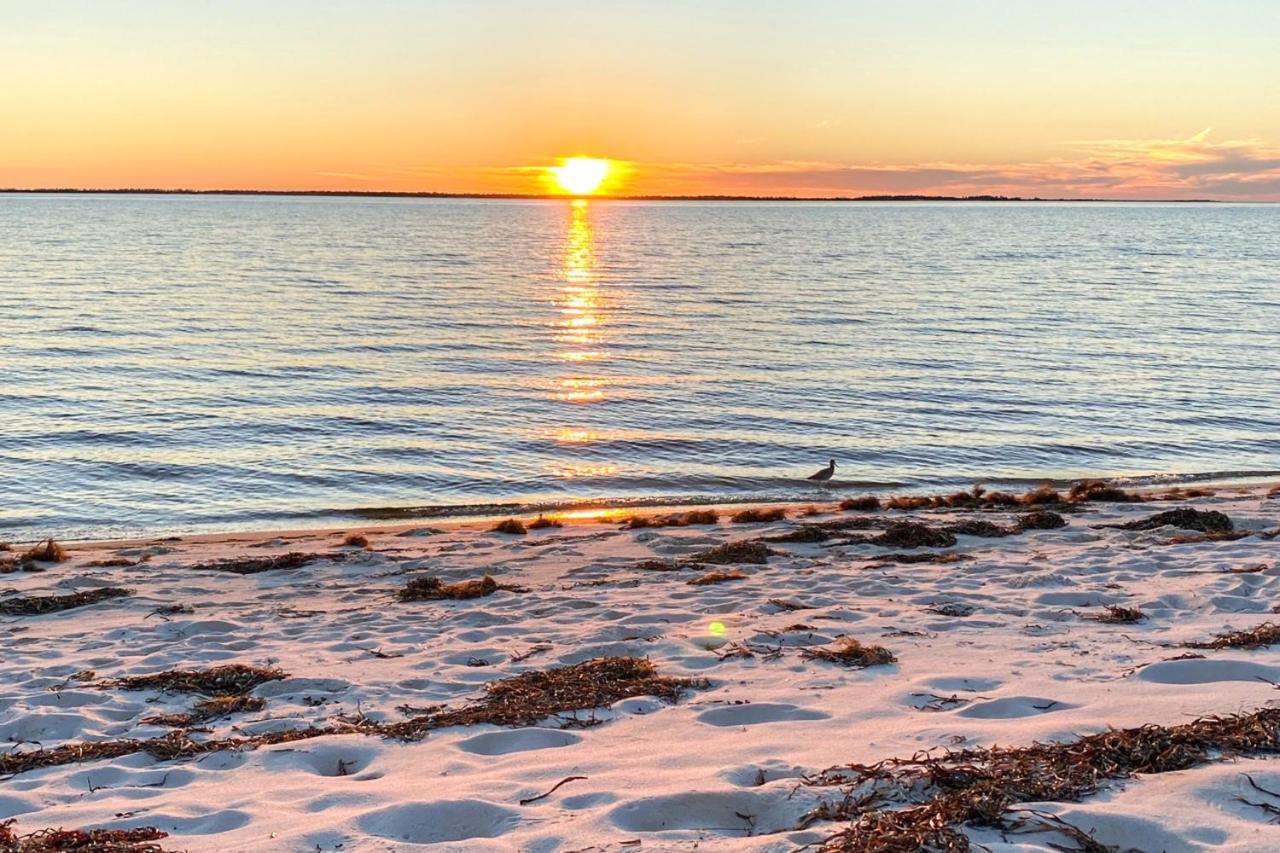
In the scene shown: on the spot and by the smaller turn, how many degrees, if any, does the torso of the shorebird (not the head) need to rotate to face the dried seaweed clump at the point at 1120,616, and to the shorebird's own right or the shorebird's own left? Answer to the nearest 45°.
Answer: approximately 90° to the shorebird's own right

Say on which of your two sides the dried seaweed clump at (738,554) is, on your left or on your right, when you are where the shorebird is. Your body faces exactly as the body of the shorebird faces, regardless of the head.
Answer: on your right

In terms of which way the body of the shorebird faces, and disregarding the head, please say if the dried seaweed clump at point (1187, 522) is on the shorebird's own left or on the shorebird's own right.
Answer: on the shorebird's own right

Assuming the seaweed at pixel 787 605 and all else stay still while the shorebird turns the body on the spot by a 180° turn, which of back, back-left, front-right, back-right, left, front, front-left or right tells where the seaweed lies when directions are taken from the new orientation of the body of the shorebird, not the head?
left

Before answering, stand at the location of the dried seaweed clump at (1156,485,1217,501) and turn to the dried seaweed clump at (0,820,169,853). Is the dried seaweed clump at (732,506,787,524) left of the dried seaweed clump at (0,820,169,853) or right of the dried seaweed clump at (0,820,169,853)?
right

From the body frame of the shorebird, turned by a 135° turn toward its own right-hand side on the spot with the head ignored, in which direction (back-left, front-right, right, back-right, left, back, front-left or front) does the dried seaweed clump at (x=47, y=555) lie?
front

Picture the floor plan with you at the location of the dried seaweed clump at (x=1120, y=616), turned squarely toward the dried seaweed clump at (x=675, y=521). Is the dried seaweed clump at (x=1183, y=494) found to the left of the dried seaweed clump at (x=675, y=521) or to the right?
right

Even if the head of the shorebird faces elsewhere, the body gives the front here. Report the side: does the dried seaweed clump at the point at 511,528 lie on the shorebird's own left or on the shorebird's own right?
on the shorebird's own right

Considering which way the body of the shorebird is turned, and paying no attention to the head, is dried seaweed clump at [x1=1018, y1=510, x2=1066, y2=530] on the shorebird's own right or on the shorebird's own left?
on the shorebird's own right

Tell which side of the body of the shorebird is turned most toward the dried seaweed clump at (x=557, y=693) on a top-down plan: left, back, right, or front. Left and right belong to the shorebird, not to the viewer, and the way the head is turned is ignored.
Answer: right

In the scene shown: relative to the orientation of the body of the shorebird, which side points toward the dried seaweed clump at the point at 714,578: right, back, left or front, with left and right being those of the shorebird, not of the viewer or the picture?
right

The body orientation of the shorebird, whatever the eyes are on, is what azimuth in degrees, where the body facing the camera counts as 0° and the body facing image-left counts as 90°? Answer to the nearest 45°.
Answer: approximately 270°

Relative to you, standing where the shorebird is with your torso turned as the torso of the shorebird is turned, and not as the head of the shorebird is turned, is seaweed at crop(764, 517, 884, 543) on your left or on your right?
on your right
